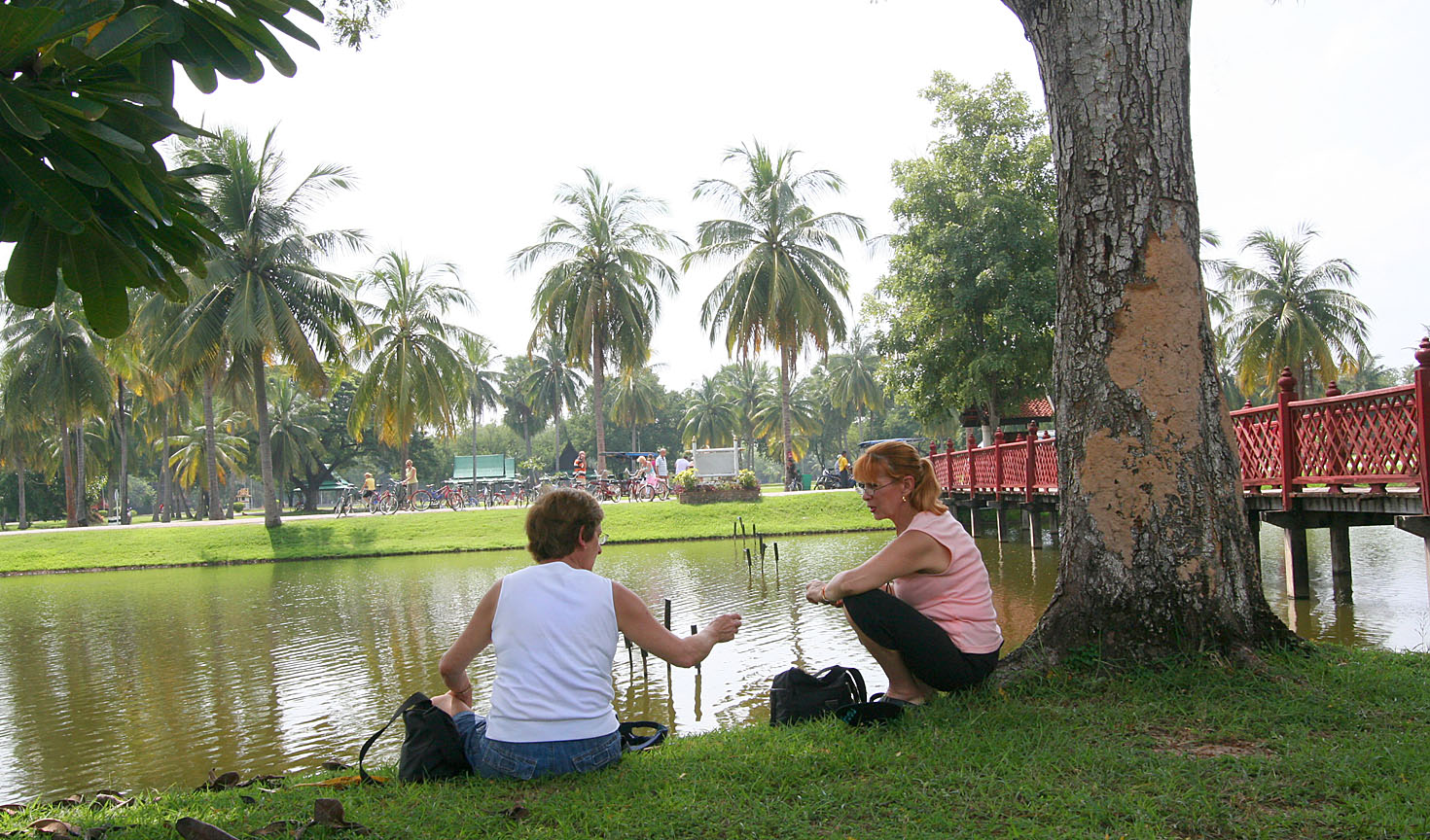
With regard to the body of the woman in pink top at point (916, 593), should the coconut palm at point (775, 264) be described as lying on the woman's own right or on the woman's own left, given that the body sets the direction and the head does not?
on the woman's own right

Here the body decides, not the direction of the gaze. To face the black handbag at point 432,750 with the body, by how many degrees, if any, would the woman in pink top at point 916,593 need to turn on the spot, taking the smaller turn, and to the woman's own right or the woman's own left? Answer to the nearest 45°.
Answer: approximately 45° to the woman's own left

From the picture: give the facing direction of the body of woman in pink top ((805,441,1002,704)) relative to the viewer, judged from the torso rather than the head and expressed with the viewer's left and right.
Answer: facing to the left of the viewer

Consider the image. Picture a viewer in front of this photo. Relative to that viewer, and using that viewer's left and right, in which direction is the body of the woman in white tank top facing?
facing away from the viewer

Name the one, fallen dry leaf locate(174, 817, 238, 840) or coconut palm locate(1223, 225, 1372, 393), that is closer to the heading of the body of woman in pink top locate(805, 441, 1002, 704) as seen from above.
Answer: the fallen dry leaf

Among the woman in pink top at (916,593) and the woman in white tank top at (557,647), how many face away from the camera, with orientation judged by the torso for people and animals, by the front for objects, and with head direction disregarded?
1

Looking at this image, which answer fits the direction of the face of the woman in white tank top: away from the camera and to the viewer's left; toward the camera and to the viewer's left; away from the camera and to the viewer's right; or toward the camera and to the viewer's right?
away from the camera and to the viewer's right

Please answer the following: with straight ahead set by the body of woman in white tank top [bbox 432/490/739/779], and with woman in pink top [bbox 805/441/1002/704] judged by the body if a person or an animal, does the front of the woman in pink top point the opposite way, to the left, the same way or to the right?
to the left
